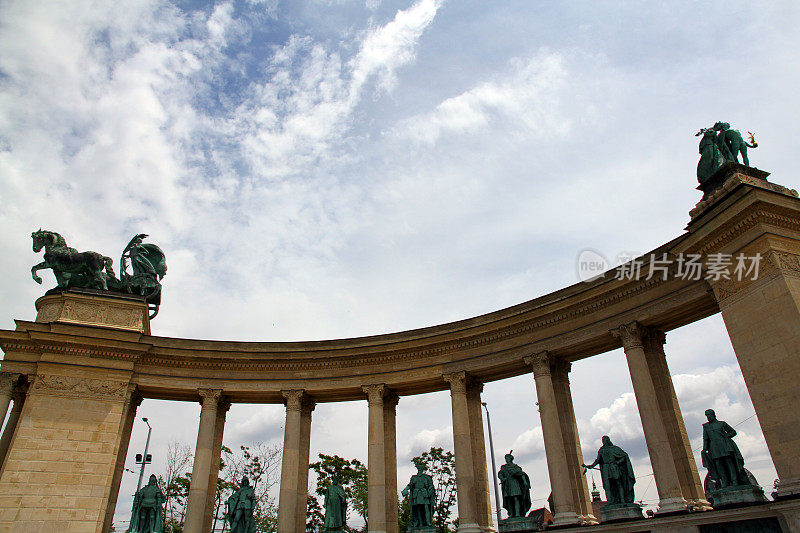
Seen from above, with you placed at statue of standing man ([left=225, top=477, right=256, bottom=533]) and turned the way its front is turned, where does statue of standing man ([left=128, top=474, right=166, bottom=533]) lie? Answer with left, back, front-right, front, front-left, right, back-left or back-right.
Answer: right

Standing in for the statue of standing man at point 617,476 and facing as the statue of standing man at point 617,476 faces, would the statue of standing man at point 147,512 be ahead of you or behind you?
ahead

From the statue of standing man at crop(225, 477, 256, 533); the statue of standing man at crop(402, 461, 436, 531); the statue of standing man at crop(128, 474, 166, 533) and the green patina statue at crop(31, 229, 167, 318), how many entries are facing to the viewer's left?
1

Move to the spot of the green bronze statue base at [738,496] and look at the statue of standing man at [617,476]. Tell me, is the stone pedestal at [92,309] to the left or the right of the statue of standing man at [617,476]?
left

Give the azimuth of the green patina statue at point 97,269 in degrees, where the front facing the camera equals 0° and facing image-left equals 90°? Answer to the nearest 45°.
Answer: approximately 90°

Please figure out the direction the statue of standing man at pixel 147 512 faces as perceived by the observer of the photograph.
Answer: facing the viewer

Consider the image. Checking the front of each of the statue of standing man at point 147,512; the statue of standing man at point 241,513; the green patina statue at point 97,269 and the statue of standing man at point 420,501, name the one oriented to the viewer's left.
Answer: the green patina statue

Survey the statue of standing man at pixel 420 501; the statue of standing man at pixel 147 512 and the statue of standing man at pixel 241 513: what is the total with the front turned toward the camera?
3

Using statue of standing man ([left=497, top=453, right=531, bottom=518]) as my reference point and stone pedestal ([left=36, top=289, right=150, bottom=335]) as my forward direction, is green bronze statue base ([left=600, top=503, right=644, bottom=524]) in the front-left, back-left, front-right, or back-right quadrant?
back-left

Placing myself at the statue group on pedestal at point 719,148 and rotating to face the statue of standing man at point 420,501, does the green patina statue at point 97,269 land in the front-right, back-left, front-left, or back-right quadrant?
front-left

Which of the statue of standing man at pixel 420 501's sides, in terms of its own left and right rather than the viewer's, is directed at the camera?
front

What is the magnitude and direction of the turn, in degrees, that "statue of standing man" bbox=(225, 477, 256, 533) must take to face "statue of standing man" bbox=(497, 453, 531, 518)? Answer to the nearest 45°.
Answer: approximately 45° to its left

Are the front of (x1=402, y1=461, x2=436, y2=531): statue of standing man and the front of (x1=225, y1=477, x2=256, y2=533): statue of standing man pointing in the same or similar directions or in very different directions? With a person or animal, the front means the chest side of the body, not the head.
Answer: same or similar directions

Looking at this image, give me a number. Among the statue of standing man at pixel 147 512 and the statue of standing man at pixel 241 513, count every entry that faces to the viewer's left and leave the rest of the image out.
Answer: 0
